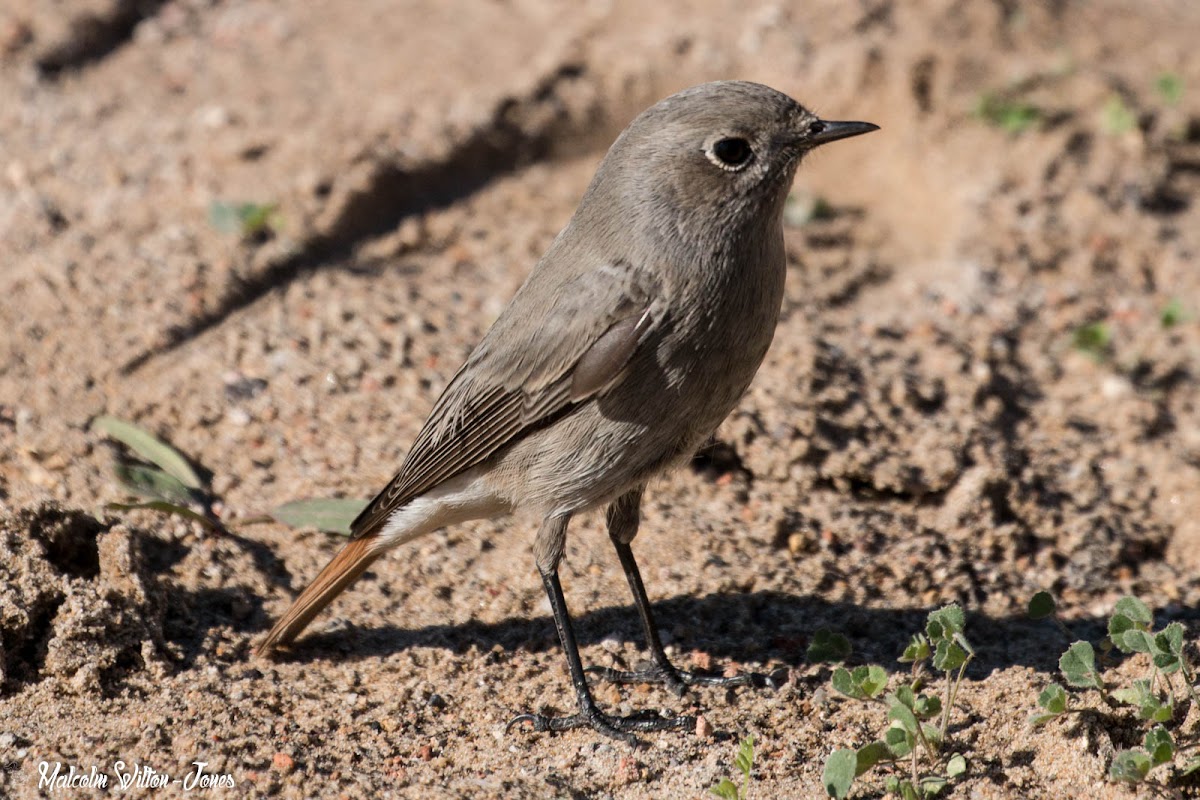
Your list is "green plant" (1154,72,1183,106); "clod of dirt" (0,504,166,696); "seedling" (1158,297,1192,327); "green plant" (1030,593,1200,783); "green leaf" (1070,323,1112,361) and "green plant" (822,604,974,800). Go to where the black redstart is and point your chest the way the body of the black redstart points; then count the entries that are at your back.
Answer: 1

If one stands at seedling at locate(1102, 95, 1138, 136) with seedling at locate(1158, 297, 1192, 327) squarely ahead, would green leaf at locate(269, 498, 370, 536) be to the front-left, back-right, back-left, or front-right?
front-right

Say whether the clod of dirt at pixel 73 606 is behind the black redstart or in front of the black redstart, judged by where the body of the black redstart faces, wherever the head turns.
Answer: behind

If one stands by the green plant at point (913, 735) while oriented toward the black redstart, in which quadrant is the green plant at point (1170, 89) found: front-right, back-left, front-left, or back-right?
front-right

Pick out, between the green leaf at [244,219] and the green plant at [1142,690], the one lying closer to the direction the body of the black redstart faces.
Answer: the green plant

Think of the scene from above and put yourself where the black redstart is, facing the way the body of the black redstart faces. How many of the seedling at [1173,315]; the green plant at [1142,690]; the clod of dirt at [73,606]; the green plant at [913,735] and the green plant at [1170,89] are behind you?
1

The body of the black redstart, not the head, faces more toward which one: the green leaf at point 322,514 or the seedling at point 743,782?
the seedling

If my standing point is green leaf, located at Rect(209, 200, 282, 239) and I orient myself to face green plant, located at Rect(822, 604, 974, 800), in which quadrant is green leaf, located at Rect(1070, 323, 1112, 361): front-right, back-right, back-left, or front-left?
front-left

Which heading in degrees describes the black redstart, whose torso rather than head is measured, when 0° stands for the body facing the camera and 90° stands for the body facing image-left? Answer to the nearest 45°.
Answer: approximately 270°
